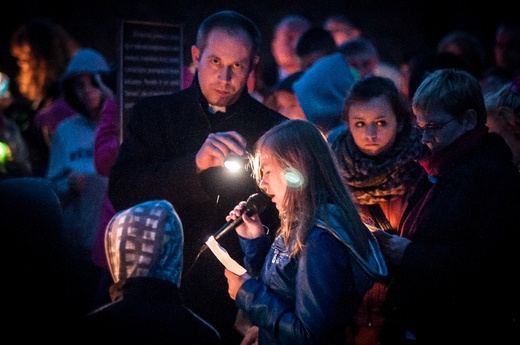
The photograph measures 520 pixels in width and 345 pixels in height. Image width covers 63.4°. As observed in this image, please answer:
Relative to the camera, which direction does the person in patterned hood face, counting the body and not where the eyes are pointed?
away from the camera

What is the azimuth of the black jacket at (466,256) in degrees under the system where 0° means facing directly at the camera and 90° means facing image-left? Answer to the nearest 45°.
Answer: approximately 90°

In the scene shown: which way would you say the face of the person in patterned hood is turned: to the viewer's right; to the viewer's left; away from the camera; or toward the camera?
away from the camera

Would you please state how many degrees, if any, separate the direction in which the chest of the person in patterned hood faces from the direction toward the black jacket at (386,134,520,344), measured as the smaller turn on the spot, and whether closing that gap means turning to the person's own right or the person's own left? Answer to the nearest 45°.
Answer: approximately 90° to the person's own right

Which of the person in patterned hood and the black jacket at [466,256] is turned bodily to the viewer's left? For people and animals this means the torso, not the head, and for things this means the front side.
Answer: the black jacket
